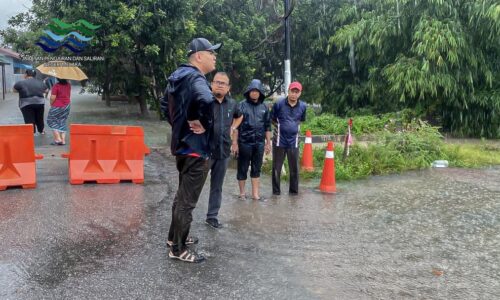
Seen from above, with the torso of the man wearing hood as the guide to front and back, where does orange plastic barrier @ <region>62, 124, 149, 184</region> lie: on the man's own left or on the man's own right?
on the man's own right

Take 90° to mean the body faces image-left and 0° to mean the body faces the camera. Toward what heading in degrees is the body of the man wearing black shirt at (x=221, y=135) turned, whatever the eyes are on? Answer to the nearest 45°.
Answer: approximately 0°

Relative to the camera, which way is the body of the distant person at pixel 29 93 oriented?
away from the camera

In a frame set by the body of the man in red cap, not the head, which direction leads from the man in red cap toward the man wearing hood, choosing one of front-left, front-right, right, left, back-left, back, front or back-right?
front-right

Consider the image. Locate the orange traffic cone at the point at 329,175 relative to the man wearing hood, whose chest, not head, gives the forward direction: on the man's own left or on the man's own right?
on the man's own left

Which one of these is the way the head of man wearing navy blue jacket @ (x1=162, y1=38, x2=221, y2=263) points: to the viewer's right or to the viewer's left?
to the viewer's right

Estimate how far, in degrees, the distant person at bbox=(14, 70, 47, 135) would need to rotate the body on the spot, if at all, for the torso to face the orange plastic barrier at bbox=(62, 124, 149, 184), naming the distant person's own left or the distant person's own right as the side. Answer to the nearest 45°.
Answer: approximately 180°

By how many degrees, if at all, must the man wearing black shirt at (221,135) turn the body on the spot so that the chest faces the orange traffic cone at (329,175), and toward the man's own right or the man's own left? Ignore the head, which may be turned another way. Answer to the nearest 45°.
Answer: approximately 135° to the man's own left

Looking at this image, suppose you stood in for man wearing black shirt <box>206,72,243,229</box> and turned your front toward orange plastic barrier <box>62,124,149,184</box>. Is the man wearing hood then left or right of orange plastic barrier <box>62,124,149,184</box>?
right

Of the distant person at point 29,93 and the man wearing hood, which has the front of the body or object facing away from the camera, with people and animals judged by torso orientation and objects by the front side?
the distant person

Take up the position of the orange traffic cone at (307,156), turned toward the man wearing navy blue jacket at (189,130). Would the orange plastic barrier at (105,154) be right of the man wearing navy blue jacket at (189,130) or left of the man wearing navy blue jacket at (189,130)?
right

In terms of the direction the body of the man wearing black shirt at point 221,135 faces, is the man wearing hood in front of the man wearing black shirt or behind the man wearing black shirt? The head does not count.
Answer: behind

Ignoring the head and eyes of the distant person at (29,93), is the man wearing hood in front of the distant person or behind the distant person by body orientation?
behind
